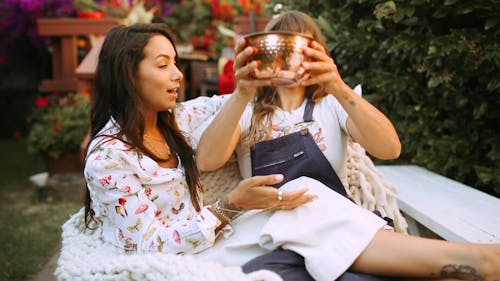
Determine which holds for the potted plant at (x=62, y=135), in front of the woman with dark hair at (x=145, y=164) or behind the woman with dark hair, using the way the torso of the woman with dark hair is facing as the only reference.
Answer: behind

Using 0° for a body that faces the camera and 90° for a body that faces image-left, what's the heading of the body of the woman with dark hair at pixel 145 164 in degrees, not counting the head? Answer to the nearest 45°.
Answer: approximately 315°

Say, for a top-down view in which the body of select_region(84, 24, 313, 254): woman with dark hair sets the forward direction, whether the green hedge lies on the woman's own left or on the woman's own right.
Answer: on the woman's own left

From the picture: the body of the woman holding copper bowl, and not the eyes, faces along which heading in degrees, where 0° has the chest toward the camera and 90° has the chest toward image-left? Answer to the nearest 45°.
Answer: approximately 0°

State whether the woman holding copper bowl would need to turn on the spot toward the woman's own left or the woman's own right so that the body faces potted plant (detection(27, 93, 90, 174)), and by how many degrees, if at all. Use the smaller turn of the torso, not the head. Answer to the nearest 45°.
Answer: approximately 135° to the woman's own right

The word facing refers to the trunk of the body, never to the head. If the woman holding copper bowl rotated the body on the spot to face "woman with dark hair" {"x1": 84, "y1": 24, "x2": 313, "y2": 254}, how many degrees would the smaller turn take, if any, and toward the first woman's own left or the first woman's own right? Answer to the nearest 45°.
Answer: approximately 90° to the first woman's own right

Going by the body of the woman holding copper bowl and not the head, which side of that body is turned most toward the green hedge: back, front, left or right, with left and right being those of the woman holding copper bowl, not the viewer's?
back

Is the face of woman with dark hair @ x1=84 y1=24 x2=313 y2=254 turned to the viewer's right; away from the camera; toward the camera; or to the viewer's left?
to the viewer's right

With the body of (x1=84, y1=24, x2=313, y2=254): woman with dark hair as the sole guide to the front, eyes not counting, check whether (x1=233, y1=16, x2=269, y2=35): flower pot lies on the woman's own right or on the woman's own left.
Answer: on the woman's own left

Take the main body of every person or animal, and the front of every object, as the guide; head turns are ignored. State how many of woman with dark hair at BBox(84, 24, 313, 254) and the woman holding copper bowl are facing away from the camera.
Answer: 0
